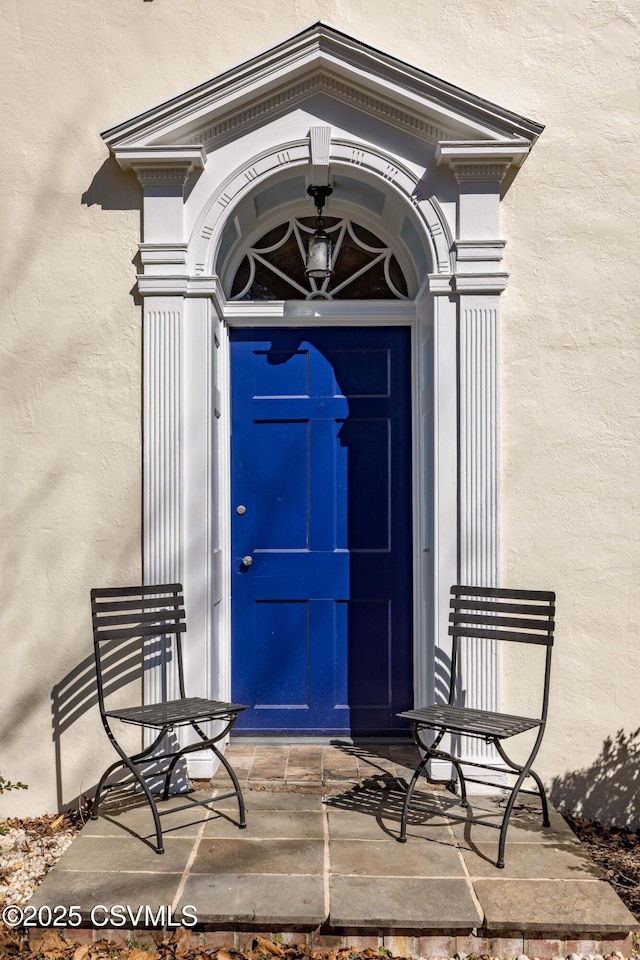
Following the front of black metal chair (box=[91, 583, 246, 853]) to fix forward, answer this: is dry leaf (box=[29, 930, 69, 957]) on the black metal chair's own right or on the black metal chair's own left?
on the black metal chair's own right

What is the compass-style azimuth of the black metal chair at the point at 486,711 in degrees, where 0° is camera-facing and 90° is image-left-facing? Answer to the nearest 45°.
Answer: approximately 45°

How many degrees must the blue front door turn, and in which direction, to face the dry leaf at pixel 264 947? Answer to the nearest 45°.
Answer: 0° — it already faces it

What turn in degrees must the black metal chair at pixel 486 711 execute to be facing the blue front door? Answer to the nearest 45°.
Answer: approximately 90° to its right

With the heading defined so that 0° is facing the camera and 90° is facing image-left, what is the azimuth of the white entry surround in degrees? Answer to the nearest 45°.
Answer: approximately 0°

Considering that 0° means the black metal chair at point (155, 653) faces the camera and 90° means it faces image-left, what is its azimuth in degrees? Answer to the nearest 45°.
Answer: approximately 315°
